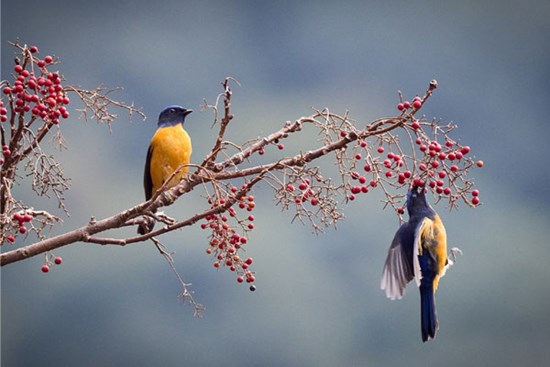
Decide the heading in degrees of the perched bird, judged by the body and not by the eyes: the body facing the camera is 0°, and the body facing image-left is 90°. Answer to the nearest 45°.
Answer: approximately 315°
